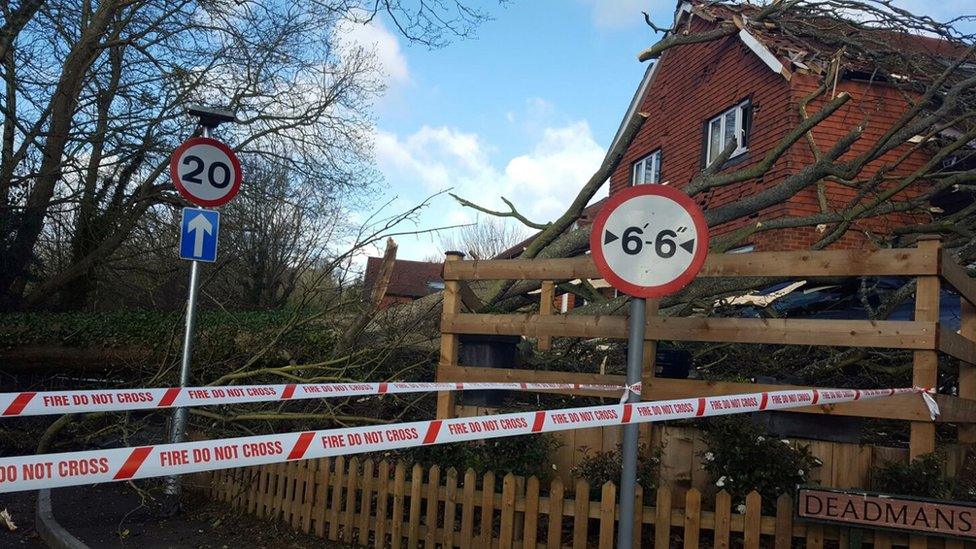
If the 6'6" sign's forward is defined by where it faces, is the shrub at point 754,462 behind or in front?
behind

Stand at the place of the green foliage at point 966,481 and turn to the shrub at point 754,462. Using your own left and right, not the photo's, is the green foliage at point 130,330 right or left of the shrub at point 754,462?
right

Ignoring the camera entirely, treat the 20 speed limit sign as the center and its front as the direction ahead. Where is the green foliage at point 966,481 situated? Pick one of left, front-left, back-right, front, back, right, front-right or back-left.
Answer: front-left

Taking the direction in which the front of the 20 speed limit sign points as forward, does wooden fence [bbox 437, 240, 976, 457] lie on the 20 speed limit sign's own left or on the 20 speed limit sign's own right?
on the 20 speed limit sign's own left

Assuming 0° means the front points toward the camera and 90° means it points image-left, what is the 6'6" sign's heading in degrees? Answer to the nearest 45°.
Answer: approximately 0°

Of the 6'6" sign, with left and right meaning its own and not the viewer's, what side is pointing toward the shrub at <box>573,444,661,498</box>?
back

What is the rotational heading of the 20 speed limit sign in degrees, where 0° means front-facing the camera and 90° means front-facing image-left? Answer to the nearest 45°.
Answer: approximately 0°

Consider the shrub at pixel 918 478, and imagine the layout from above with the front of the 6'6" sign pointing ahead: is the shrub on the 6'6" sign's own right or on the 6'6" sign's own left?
on the 6'6" sign's own left

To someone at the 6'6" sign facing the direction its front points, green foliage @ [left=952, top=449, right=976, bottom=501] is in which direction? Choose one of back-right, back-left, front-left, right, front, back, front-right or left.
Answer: back-left

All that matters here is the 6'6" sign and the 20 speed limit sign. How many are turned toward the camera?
2

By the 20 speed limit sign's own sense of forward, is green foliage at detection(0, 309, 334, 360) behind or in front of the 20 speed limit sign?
behind
